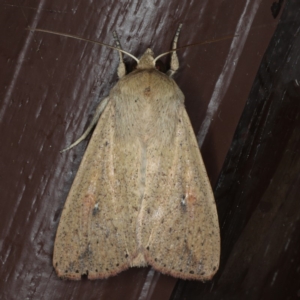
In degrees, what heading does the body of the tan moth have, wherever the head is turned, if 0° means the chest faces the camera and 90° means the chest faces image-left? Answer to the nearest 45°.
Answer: approximately 180°
